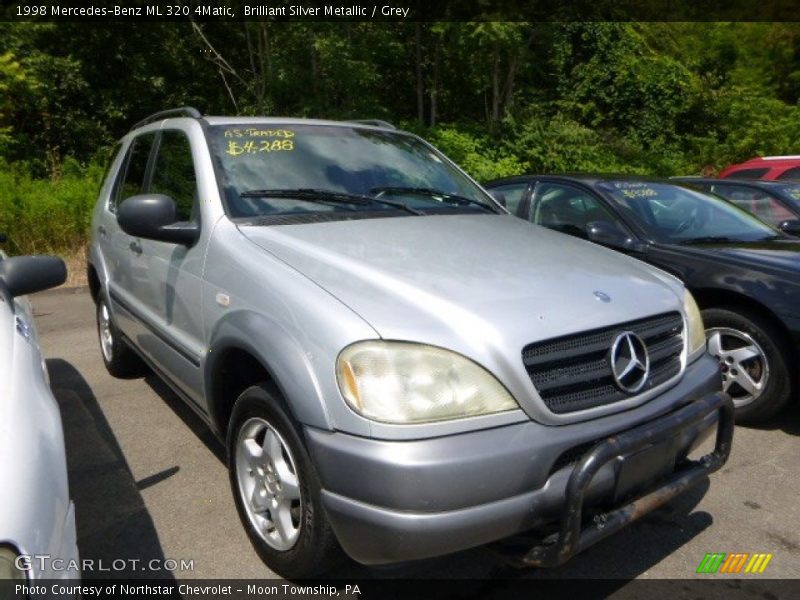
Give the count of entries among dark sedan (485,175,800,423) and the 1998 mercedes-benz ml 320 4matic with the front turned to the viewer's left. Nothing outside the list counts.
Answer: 0

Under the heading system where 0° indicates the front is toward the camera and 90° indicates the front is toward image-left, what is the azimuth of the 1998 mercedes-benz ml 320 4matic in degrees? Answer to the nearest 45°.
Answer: approximately 315°

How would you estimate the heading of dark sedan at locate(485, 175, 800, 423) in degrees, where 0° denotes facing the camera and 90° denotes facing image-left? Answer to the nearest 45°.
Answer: approximately 315°

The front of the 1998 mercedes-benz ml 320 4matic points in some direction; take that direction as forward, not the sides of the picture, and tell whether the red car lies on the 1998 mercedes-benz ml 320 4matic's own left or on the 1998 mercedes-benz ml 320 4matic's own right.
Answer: on the 1998 mercedes-benz ml 320 4matic's own left

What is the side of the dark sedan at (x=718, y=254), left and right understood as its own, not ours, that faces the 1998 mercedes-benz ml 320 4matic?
right

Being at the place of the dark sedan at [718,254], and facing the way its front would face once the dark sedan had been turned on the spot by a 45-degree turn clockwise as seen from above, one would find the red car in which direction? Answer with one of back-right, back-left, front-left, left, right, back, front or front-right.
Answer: back

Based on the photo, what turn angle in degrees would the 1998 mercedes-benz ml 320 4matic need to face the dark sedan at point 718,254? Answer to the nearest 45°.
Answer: approximately 90° to its left
